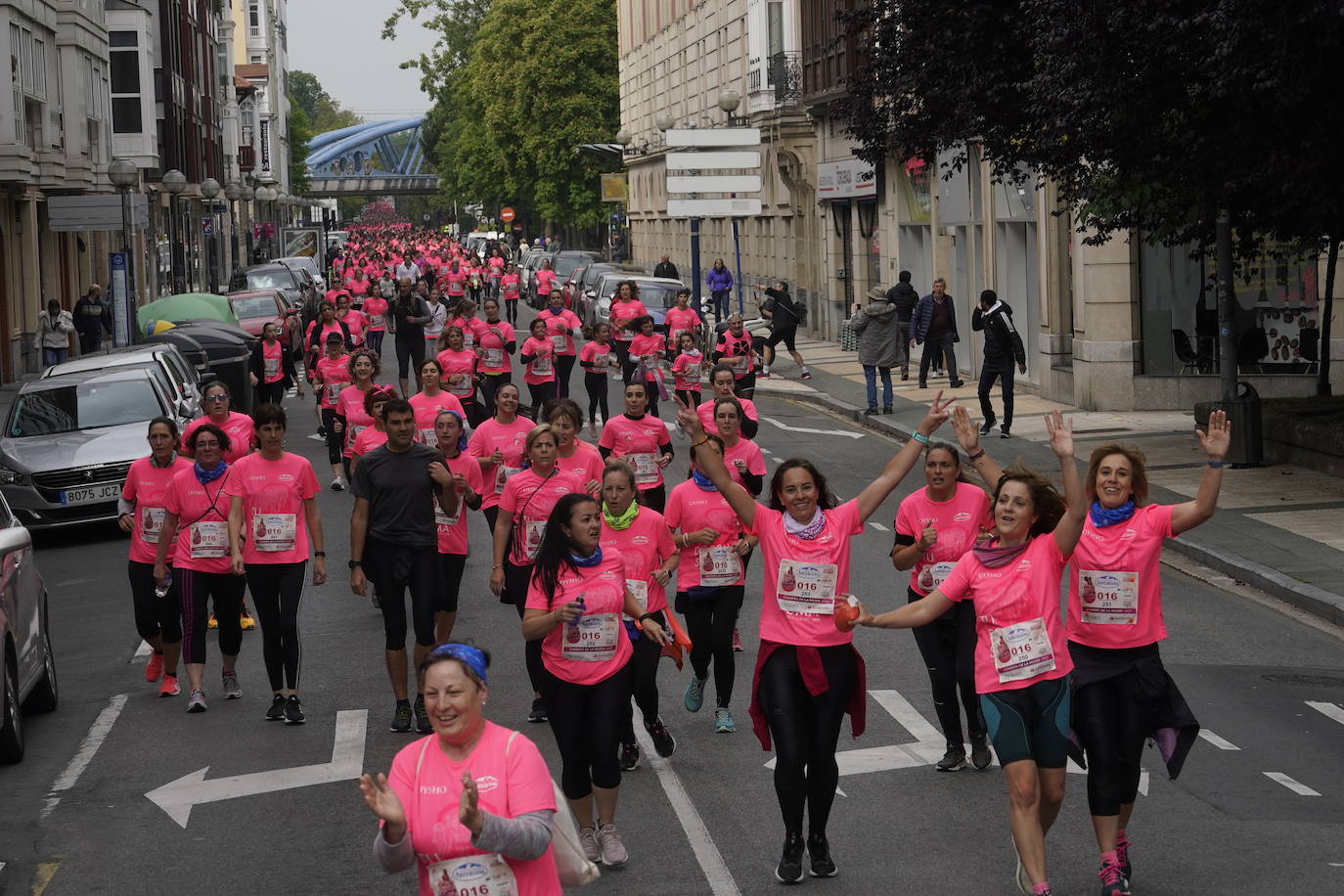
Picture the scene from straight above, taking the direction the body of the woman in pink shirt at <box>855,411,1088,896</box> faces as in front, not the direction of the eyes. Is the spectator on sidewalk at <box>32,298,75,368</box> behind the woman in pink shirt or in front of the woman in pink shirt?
behind

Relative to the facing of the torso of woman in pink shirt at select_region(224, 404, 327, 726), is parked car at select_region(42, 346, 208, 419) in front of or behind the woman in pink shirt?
behind

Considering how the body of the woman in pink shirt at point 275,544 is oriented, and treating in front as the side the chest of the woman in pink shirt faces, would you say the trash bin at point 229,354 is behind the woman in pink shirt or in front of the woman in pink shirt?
behind

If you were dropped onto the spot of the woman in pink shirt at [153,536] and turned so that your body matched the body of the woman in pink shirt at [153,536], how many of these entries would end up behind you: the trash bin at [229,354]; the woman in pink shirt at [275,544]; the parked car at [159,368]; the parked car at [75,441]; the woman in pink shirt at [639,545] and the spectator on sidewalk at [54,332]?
4

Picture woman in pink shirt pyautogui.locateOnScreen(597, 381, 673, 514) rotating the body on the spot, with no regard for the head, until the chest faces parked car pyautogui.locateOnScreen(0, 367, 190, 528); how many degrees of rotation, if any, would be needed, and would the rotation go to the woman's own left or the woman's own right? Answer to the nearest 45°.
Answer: approximately 135° to the woman's own right

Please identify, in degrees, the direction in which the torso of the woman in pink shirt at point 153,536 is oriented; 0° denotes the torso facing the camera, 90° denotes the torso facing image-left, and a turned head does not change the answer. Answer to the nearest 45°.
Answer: approximately 0°

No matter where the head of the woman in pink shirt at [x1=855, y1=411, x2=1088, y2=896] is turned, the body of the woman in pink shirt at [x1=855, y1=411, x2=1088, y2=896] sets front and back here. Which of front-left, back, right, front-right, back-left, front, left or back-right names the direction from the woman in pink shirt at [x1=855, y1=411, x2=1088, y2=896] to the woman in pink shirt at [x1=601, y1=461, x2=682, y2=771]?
back-right

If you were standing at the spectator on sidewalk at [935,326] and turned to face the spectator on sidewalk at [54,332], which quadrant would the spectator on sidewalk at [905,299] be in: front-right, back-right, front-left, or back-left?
front-right

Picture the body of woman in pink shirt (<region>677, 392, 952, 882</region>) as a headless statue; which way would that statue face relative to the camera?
toward the camera

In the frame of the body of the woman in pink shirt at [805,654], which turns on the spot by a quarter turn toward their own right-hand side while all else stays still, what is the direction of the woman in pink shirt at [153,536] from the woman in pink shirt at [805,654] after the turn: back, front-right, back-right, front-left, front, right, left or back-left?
front-right

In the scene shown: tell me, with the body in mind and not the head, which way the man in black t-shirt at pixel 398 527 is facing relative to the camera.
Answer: toward the camera

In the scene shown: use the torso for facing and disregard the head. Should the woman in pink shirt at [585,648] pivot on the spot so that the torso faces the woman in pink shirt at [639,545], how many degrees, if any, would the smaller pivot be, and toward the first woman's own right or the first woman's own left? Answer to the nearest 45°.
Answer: approximately 135° to the first woman's own left

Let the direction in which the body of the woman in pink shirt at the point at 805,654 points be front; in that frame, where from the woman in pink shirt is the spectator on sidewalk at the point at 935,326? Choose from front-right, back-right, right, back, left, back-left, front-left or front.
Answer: back

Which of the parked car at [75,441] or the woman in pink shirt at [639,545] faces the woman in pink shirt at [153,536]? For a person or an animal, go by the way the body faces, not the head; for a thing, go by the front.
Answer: the parked car
